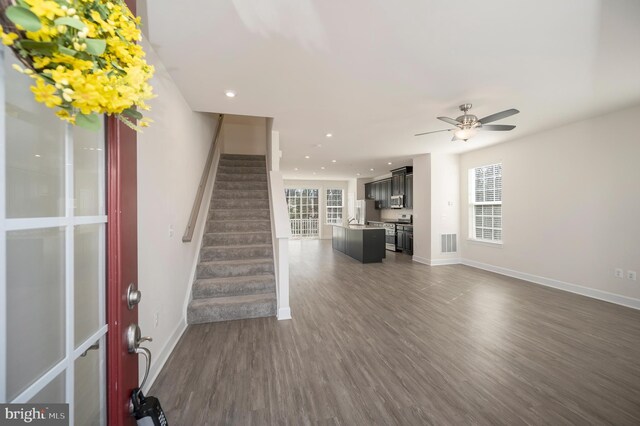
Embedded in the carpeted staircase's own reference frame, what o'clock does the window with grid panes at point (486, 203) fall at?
The window with grid panes is roughly at 9 o'clock from the carpeted staircase.

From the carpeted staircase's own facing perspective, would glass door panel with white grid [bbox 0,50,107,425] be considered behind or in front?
in front

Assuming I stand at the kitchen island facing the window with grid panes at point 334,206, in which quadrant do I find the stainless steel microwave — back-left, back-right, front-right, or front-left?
front-right

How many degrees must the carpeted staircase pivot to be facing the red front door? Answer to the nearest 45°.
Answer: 0° — it already faces it

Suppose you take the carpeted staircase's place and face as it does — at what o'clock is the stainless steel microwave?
The stainless steel microwave is roughly at 8 o'clock from the carpeted staircase.

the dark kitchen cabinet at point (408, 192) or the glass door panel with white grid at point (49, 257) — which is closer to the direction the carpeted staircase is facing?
the glass door panel with white grid

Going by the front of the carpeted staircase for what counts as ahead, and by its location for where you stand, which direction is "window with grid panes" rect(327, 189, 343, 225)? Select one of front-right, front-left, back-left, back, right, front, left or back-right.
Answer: back-left

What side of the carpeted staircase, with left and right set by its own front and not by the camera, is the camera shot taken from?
front
